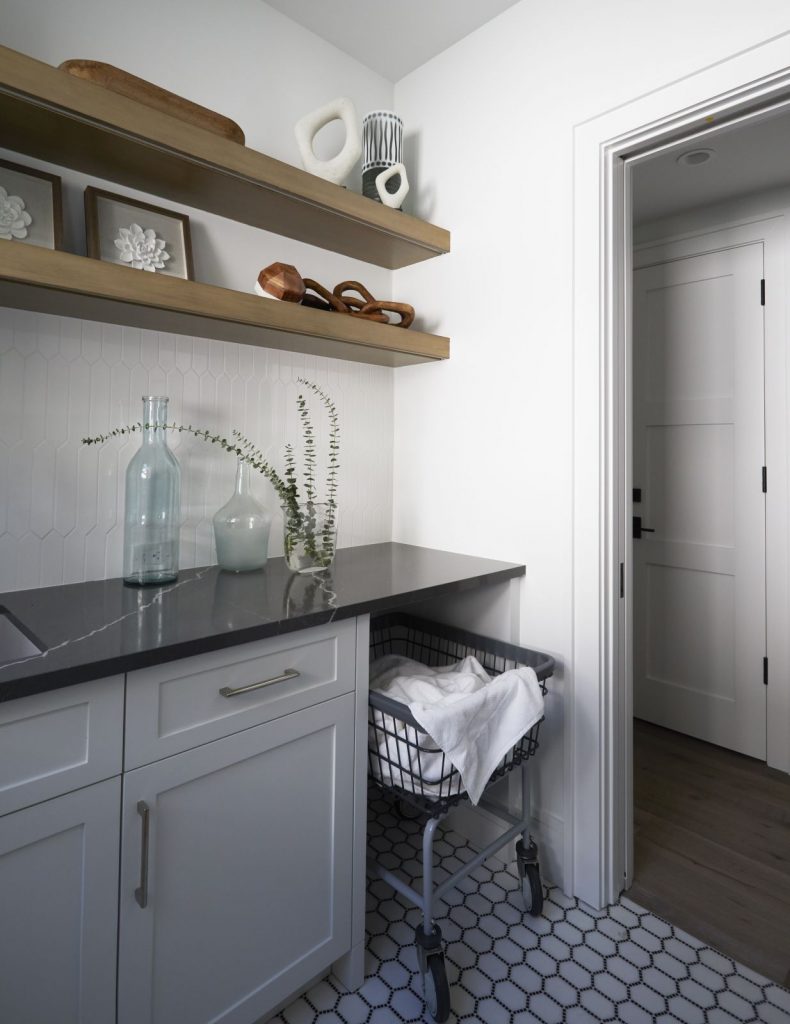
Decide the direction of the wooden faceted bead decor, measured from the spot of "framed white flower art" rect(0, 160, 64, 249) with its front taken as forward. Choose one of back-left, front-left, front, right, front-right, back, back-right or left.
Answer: front-left

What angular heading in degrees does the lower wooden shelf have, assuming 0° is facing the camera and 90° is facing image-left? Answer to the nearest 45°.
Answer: approximately 315°

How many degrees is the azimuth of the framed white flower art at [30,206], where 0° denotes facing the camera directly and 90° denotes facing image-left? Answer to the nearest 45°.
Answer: approximately 315°

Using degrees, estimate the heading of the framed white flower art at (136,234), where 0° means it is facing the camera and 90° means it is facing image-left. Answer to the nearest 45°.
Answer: approximately 315°

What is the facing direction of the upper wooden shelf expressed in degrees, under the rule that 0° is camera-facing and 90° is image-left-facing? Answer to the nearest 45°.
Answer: approximately 315°
